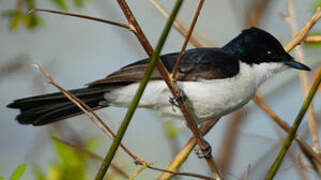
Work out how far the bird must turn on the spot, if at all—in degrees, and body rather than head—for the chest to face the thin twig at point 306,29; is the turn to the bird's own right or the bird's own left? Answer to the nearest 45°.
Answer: approximately 45° to the bird's own right

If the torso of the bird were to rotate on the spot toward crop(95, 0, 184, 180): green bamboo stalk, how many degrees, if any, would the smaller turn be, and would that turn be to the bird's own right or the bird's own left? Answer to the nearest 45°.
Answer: approximately 90° to the bird's own right

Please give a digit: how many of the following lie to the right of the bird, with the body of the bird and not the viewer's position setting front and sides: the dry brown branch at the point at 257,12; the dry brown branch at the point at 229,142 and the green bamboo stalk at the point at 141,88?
1

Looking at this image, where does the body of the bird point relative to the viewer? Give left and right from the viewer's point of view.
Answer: facing to the right of the viewer

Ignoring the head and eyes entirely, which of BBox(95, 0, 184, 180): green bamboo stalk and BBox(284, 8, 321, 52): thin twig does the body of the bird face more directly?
the thin twig

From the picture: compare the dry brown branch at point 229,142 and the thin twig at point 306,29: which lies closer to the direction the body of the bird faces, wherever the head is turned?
the thin twig
